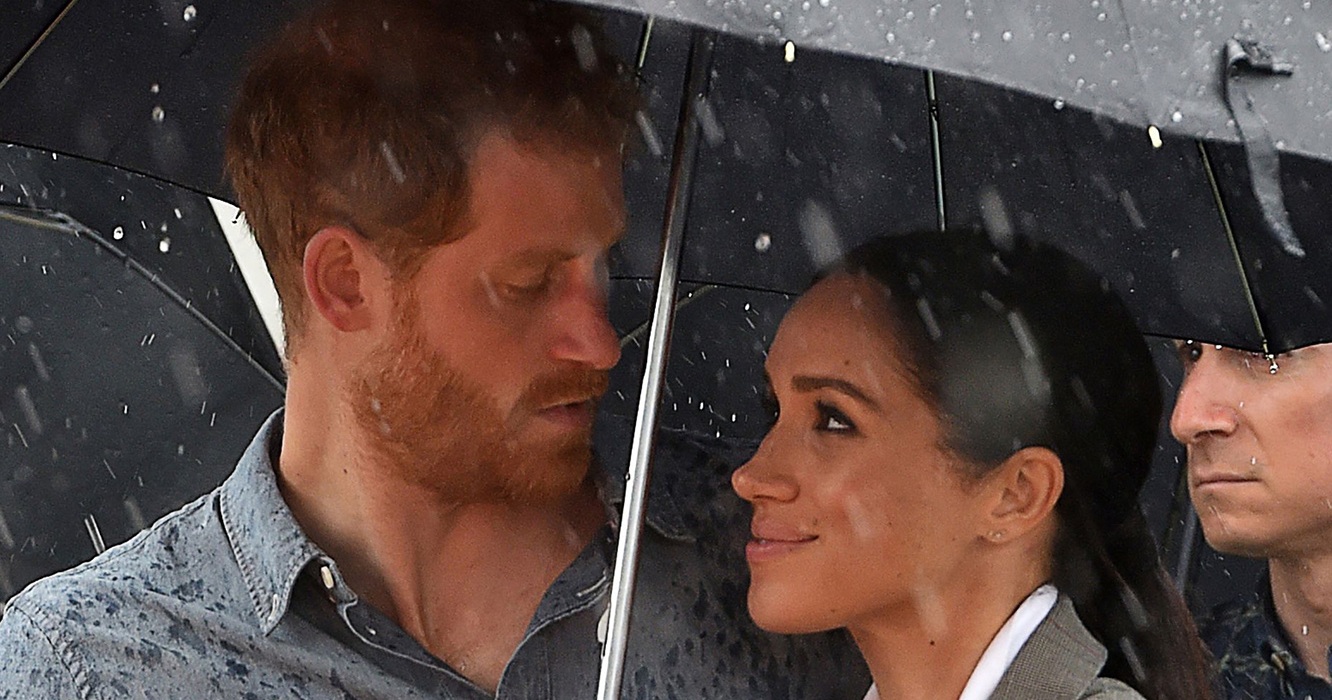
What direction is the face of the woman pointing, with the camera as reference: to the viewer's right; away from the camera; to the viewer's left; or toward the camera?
to the viewer's left

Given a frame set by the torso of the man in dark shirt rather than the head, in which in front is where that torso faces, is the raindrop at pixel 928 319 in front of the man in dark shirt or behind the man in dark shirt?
in front

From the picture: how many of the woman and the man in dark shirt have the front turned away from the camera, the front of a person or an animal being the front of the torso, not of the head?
0

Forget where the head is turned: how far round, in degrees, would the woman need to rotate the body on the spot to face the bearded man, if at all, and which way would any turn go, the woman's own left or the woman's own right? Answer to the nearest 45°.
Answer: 0° — they already face them

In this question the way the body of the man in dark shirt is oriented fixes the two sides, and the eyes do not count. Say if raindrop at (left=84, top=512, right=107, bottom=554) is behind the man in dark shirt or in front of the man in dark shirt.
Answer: in front

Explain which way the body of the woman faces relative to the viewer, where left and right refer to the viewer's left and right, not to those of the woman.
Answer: facing to the left of the viewer
